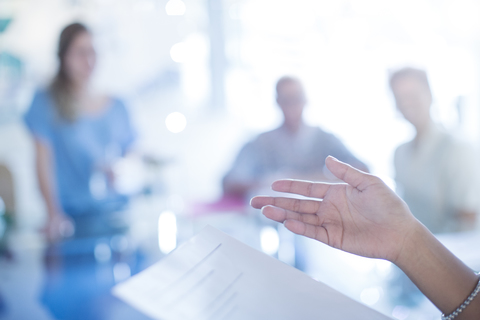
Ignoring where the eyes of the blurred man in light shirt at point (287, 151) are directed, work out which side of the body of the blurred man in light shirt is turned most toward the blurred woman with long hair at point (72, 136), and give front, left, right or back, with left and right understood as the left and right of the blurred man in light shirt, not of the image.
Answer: right

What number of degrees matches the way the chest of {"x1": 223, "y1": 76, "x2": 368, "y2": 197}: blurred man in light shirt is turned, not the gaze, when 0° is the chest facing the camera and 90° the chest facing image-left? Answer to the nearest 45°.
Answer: approximately 0°

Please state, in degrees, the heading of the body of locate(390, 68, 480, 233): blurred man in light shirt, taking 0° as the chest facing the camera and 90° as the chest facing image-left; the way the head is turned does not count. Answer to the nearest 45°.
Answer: approximately 45°
